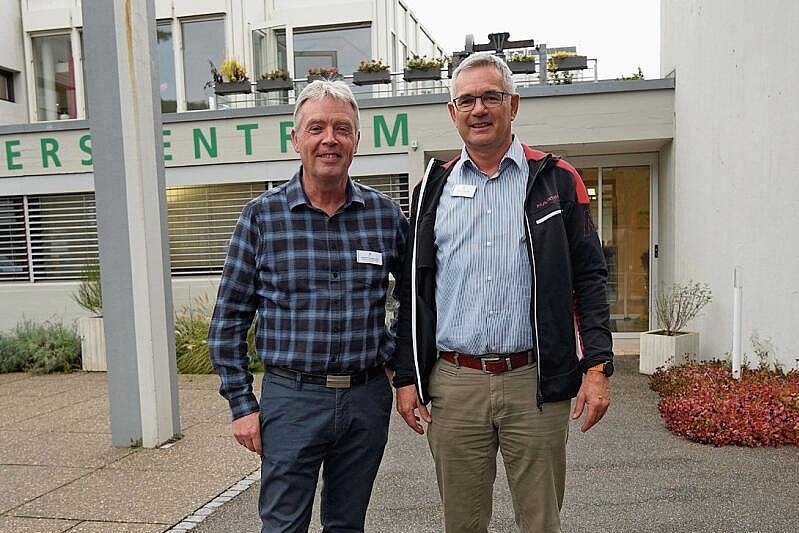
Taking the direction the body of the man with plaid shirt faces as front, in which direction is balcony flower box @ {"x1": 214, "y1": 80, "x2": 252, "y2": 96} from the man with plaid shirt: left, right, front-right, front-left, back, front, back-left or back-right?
back

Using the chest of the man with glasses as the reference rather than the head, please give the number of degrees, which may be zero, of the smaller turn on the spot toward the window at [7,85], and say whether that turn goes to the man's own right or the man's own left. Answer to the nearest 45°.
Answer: approximately 135° to the man's own right

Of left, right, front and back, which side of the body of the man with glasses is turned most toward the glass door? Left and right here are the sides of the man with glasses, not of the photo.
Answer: back

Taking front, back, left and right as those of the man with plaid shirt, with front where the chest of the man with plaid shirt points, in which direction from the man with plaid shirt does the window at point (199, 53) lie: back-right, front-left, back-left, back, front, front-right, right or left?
back

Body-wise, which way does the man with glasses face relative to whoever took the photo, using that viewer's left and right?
facing the viewer

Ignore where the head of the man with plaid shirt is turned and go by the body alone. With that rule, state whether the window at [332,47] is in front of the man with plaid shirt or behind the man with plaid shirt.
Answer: behind

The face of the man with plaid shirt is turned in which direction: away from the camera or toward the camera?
toward the camera

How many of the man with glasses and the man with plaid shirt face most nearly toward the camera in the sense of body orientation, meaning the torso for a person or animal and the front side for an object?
2

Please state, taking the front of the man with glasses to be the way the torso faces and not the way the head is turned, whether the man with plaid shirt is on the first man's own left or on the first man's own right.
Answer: on the first man's own right

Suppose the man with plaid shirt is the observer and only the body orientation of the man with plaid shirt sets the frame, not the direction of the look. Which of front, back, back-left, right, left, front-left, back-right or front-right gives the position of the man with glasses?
left

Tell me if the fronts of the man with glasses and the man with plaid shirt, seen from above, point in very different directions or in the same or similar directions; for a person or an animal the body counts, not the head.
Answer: same or similar directions

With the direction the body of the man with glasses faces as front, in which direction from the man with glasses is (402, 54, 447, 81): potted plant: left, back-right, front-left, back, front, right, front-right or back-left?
back

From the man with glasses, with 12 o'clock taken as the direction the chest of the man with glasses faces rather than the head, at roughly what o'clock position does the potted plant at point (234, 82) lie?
The potted plant is roughly at 5 o'clock from the man with glasses.
